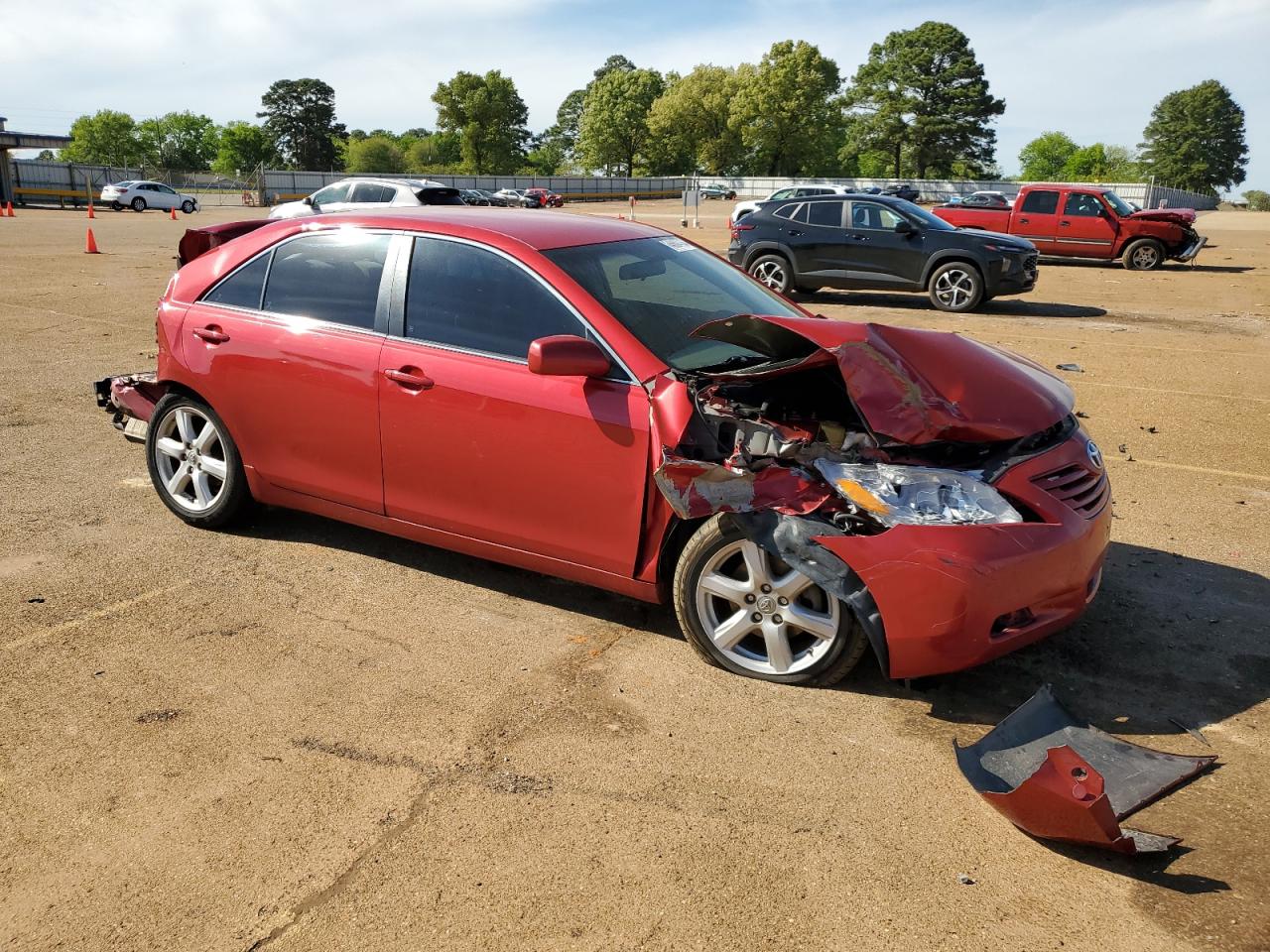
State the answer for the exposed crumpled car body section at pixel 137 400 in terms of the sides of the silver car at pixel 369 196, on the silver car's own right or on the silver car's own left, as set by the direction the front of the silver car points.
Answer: on the silver car's own left

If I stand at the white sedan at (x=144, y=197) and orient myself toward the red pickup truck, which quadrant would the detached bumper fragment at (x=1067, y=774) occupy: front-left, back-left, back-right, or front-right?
front-right

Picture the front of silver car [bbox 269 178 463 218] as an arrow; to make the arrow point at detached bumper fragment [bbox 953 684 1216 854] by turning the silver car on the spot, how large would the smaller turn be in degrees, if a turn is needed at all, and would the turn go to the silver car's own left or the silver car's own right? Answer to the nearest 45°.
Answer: approximately 135° to the silver car's own left

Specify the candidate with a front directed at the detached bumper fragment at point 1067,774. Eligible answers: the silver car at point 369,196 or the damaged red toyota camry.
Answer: the damaged red toyota camry

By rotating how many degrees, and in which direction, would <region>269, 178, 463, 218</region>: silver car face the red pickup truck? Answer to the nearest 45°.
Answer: approximately 135° to its right

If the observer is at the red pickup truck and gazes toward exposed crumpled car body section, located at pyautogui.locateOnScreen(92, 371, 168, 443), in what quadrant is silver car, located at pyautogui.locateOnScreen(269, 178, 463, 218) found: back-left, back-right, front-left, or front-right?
front-right

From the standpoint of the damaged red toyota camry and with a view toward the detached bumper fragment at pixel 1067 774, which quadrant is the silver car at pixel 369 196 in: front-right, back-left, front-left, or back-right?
back-left

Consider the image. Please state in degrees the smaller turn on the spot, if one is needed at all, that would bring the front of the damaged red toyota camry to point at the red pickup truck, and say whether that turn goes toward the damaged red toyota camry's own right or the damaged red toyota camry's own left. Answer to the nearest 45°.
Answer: approximately 90° to the damaged red toyota camry's own left

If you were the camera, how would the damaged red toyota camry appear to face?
facing the viewer and to the right of the viewer

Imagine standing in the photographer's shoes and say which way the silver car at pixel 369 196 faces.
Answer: facing away from the viewer and to the left of the viewer

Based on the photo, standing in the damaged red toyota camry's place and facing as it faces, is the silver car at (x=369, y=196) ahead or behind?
behind

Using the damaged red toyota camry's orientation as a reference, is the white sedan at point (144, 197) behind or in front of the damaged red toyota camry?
behind

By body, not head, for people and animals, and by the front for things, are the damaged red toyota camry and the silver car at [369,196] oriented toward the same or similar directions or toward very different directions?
very different directions
